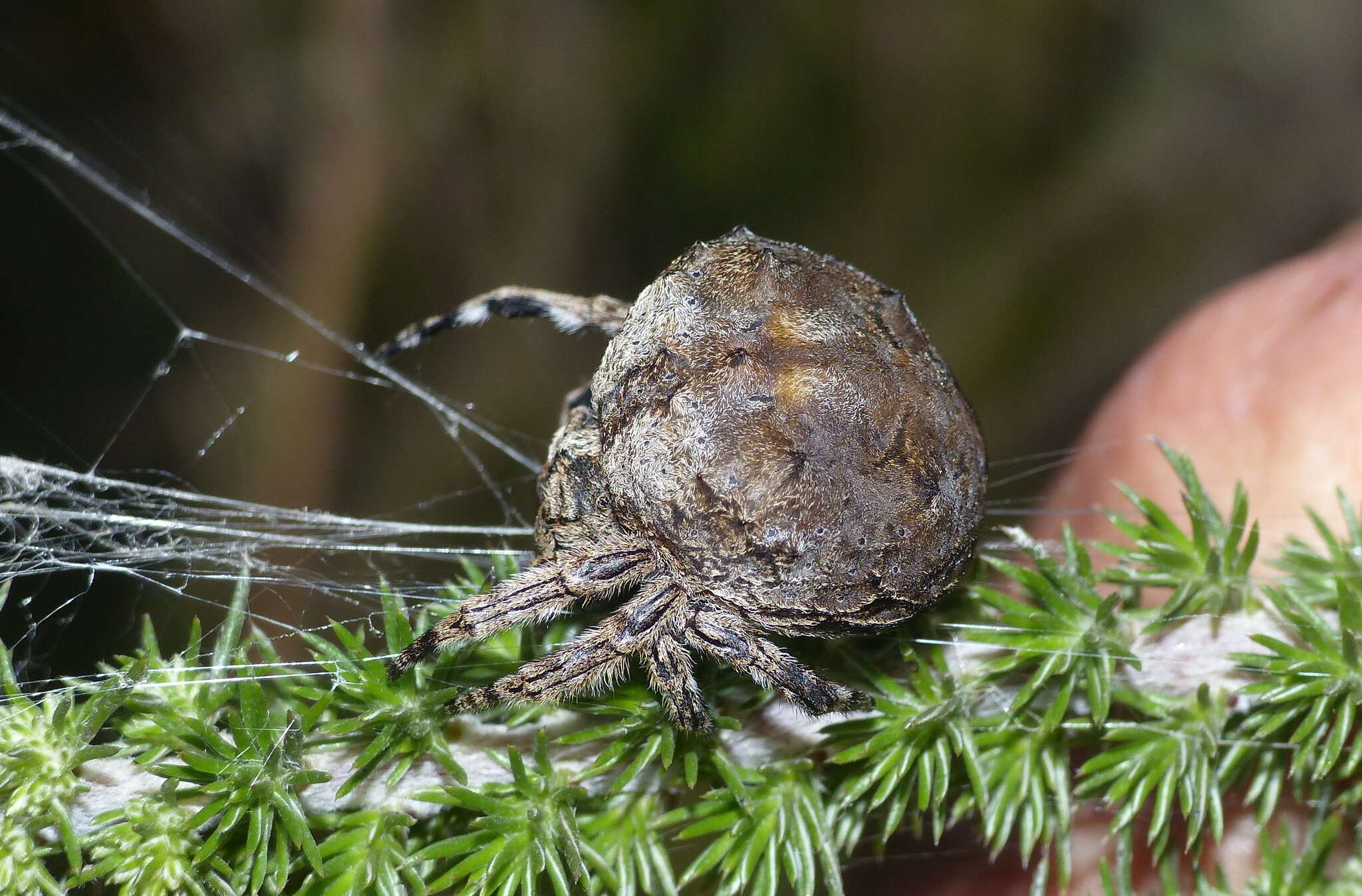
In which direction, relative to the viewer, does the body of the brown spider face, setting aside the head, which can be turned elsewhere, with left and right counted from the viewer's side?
facing to the left of the viewer

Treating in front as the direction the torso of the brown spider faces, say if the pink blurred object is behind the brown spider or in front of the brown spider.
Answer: behind

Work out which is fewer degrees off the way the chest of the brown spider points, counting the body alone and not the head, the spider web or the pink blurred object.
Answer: the spider web
